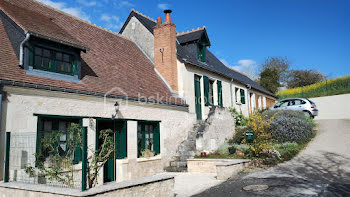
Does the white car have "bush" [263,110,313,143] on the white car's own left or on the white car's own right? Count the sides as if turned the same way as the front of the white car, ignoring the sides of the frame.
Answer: on the white car's own left

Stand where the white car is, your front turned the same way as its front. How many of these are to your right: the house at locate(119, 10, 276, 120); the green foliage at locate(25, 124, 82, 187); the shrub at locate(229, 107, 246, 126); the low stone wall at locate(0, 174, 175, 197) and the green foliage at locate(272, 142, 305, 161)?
0

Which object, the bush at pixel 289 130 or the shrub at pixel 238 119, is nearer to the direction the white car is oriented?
the shrub

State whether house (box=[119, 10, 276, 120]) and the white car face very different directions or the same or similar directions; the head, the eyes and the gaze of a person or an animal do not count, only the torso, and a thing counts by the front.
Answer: very different directions

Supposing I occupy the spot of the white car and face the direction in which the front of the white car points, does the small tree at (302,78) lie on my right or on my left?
on my right

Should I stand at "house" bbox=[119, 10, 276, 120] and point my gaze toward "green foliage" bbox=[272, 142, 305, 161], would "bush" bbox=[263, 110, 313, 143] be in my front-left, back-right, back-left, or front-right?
front-left

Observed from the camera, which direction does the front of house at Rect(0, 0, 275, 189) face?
facing the viewer and to the right of the viewer

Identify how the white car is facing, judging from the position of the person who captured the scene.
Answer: facing away from the viewer and to the left of the viewer

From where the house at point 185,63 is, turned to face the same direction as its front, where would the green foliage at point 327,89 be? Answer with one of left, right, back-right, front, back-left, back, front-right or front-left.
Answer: left

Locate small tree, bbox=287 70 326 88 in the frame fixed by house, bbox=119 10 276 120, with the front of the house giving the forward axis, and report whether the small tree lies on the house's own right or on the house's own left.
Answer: on the house's own left

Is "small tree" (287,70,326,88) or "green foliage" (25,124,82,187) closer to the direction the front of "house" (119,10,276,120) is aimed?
the green foliage

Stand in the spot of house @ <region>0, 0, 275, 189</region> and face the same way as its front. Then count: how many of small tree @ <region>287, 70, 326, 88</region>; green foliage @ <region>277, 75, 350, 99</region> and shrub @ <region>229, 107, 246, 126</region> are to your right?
0

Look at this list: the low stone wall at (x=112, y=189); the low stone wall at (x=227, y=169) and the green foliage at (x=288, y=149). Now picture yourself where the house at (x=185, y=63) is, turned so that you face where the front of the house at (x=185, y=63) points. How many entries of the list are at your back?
0

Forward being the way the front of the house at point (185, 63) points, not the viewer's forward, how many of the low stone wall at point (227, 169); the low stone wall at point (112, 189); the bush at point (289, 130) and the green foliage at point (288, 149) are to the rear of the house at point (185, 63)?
0
